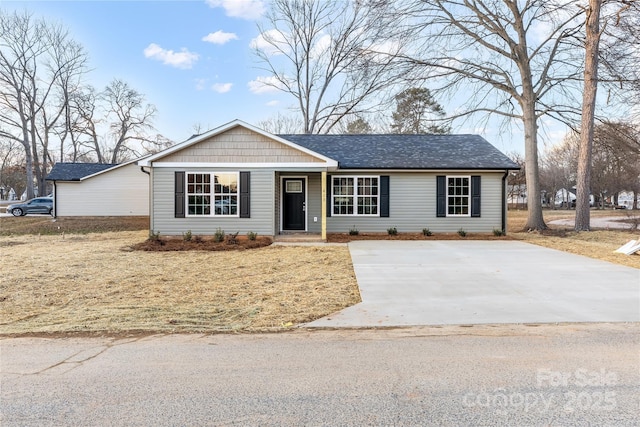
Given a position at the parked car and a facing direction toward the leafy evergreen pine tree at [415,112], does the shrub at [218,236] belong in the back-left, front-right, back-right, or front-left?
front-right

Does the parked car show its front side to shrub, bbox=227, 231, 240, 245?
no

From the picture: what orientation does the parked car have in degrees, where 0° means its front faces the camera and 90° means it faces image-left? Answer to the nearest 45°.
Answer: approximately 90°

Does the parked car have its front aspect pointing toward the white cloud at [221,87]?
no

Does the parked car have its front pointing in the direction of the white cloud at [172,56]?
no

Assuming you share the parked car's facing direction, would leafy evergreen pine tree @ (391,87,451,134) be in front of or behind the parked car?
behind

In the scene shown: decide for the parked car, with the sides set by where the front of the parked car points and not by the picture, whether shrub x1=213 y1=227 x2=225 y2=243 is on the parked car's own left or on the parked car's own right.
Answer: on the parked car's own left

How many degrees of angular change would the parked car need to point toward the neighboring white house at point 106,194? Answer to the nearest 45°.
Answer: approximately 135° to its left

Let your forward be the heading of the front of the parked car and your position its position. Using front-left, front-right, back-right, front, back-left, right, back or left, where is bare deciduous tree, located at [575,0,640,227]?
back-left
